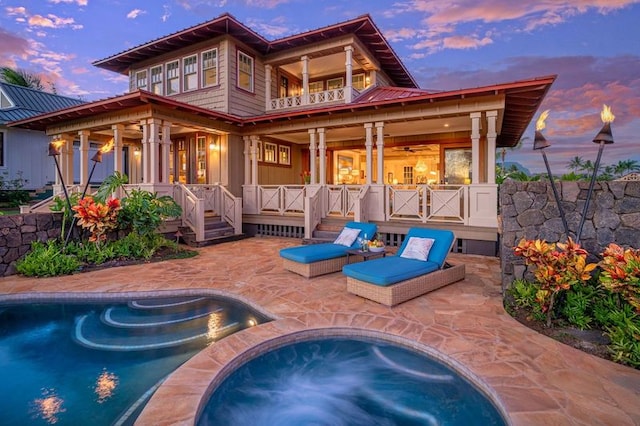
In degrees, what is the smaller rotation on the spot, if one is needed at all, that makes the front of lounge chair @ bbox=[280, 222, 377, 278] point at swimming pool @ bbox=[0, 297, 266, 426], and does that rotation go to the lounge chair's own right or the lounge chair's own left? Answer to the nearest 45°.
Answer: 0° — it already faces it

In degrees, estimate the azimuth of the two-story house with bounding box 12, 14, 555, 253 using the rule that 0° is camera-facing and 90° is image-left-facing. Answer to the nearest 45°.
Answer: approximately 45°

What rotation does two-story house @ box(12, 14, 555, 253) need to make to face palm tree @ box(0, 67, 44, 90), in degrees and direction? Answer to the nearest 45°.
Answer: approximately 90° to its right

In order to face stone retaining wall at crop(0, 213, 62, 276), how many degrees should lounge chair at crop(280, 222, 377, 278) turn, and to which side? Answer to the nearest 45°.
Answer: approximately 45° to its right

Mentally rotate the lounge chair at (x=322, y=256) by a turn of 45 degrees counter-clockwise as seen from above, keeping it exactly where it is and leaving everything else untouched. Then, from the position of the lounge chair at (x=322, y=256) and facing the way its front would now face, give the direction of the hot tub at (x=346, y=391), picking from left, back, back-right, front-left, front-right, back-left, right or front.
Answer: front

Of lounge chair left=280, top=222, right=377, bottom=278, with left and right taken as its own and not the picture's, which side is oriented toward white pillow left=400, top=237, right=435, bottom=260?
left

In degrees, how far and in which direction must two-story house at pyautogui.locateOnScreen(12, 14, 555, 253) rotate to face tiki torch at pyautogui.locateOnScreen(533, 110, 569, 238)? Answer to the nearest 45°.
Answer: approximately 45° to its left

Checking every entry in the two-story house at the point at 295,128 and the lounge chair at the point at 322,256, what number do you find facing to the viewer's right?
0

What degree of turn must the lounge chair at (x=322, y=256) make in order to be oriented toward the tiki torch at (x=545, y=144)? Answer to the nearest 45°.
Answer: approximately 90° to its left

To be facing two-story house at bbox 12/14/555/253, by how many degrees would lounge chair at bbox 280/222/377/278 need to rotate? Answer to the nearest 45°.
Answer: approximately 135° to its right
